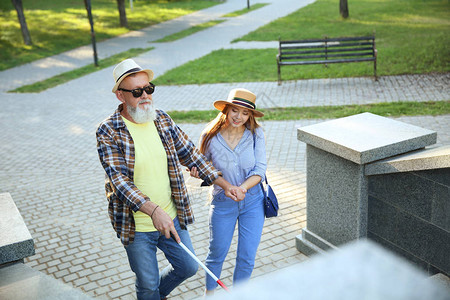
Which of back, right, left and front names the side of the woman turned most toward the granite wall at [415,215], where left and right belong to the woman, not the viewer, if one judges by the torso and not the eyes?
left

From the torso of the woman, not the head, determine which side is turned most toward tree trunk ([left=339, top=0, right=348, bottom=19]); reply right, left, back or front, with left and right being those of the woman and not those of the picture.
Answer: back

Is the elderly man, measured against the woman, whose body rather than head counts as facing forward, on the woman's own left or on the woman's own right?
on the woman's own right

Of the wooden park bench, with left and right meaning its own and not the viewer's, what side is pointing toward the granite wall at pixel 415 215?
front

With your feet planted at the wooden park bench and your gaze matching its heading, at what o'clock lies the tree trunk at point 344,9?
The tree trunk is roughly at 6 o'clock from the wooden park bench.

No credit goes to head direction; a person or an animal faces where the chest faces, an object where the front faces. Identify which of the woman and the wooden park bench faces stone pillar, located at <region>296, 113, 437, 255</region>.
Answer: the wooden park bench

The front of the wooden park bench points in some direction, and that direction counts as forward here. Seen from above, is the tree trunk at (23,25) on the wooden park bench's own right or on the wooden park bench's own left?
on the wooden park bench's own right

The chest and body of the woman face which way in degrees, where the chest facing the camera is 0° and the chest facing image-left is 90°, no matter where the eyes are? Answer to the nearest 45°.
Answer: approximately 0°

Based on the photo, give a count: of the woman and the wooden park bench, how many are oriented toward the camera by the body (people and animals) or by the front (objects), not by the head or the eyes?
2
